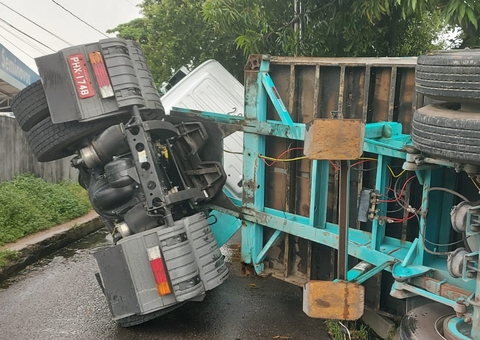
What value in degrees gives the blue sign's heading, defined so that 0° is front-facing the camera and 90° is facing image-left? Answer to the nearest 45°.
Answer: approximately 315°

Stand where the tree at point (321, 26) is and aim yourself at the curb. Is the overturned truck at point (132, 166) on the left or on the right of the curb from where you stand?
left

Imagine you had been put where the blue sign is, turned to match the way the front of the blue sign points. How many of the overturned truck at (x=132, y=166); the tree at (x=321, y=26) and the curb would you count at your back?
0

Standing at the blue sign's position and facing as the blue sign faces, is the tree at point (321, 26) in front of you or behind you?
in front

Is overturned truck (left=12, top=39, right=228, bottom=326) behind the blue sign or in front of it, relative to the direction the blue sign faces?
in front

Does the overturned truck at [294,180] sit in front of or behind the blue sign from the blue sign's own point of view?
in front
